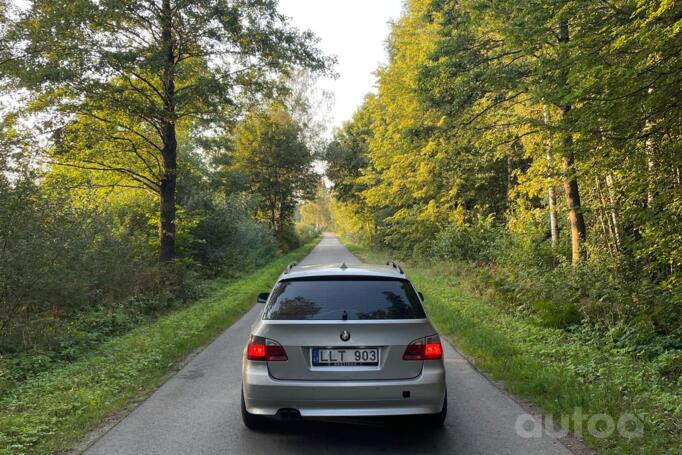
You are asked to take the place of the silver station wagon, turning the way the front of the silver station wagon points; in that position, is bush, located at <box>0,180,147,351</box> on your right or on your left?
on your left

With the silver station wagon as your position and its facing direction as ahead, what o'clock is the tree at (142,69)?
The tree is roughly at 11 o'clock from the silver station wagon.

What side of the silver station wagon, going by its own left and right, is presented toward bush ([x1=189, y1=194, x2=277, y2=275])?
front

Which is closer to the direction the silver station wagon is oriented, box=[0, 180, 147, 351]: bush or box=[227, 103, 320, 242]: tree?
the tree

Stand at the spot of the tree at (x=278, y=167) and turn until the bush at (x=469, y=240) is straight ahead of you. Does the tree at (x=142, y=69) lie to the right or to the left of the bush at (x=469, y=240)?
right

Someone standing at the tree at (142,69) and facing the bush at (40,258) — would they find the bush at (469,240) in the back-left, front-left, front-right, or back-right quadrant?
back-left

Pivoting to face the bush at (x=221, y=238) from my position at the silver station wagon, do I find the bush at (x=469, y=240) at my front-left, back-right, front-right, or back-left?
front-right

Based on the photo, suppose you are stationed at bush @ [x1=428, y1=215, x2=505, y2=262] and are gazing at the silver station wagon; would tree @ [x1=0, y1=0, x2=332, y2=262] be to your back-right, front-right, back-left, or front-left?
front-right

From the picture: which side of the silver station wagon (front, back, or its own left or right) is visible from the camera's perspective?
back

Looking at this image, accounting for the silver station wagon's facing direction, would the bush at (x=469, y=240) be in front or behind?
in front

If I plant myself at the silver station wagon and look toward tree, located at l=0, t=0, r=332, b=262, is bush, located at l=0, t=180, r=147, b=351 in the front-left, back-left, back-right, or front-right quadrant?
front-left

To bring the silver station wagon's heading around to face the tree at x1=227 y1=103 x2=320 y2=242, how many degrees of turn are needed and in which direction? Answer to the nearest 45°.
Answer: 0° — it already faces it
